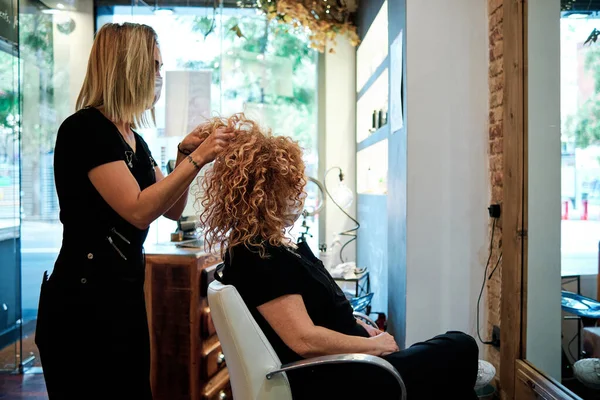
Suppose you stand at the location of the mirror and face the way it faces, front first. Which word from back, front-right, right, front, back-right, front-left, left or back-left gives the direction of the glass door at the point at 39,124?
front-right

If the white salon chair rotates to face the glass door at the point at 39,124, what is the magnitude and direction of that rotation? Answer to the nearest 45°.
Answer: approximately 135° to its left

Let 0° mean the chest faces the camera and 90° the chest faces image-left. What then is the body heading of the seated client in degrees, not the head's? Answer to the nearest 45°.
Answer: approximately 270°

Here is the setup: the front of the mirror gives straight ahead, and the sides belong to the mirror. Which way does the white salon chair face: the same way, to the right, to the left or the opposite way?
the opposite way

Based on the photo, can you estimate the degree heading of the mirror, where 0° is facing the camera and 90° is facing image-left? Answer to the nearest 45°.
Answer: approximately 45°

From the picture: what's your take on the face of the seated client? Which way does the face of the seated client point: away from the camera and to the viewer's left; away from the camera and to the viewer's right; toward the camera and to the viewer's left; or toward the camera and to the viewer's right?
away from the camera and to the viewer's right

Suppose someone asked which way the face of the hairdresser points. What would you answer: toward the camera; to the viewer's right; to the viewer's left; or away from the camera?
to the viewer's right

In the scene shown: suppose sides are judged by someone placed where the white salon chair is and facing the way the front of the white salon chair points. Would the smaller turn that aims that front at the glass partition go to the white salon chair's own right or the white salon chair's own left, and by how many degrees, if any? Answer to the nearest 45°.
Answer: approximately 135° to the white salon chair's own left

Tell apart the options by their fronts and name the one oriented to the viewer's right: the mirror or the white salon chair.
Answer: the white salon chair

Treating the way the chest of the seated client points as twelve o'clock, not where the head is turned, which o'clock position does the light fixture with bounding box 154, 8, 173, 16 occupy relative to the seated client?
The light fixture is roughly at 8 o'clock from the seated client.

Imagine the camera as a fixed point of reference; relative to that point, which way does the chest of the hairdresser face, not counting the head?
to the viewer's right

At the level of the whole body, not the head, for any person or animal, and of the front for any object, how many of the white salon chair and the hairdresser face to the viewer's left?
0
